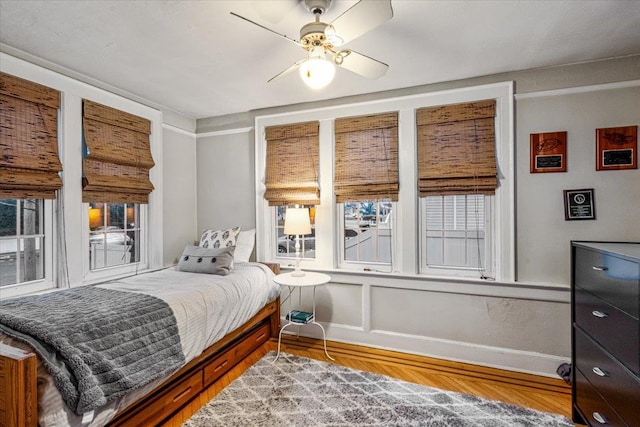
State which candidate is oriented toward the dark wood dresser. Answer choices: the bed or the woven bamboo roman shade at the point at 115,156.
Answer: the woven bamboo roman shade

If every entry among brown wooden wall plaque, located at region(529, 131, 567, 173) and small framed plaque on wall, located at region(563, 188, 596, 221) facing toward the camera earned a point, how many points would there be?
2

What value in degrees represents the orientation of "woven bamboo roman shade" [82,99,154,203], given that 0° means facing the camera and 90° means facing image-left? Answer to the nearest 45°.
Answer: approximately 315°

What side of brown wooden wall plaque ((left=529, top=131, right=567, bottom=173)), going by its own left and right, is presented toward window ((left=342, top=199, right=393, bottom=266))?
right

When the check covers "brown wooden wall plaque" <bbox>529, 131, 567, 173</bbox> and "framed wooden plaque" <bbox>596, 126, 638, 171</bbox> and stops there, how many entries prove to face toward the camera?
2

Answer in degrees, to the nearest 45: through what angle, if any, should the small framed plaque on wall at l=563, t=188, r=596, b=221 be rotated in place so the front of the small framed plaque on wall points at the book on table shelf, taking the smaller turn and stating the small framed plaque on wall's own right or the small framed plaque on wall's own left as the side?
approximately 45° to the small framed plaque on wall's own right

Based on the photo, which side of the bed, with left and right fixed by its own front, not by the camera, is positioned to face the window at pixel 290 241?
back

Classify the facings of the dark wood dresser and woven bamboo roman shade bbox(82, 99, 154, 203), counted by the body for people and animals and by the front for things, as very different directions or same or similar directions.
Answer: very different directions
